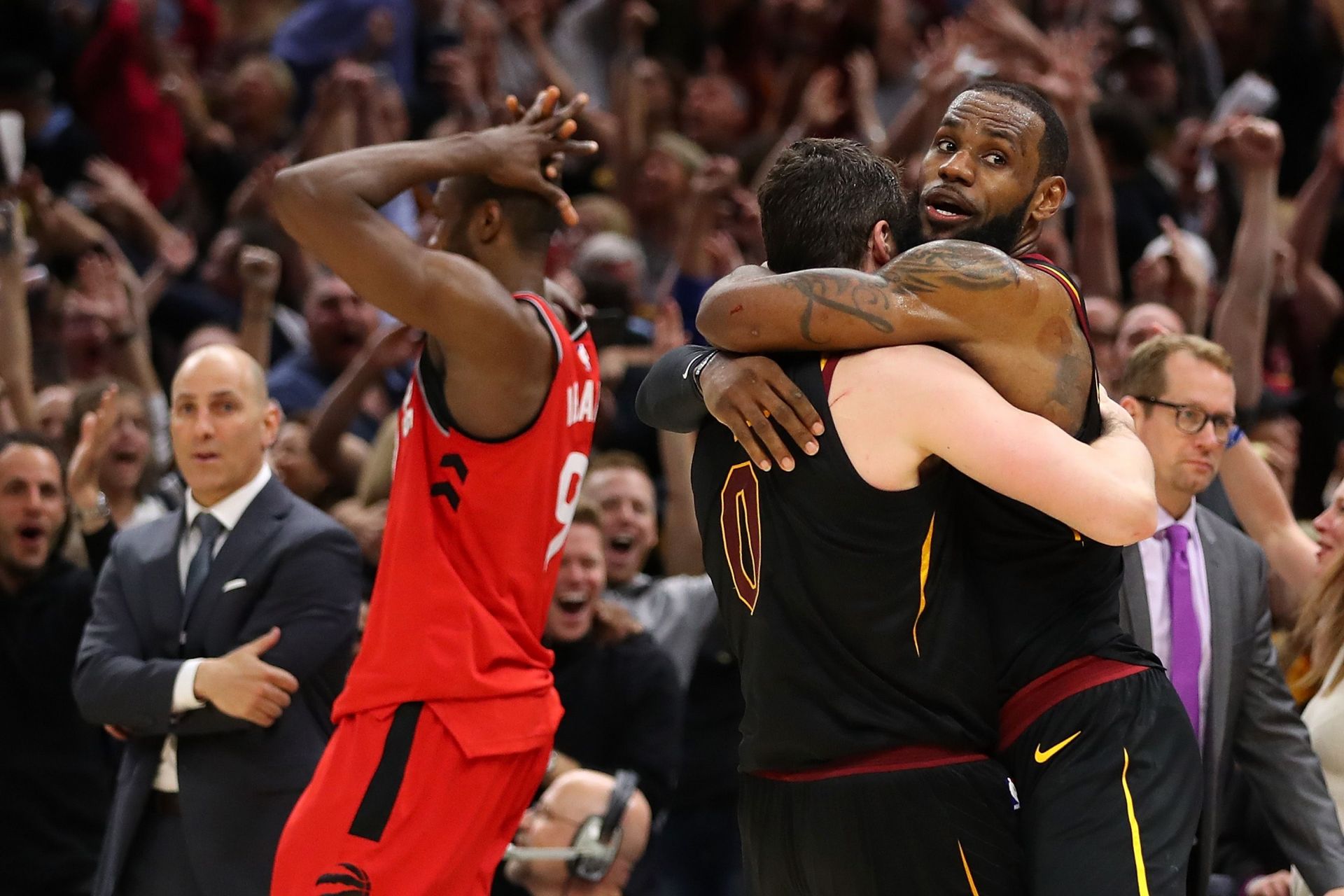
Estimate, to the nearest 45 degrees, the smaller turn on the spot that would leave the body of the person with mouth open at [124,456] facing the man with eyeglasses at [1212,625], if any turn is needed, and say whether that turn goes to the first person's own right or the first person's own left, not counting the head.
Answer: approximately 45° to the first person's own left

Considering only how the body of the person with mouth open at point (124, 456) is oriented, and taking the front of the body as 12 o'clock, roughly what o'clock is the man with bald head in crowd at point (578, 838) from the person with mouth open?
The man with bald head in crowd is roughly at 11 o'clock from the person with mouth open.

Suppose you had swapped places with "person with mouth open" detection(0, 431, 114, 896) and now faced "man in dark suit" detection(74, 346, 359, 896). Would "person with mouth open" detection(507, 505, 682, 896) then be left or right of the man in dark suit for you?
left

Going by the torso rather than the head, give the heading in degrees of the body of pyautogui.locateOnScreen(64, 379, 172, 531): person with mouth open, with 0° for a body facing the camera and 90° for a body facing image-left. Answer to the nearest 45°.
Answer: approximately 0°

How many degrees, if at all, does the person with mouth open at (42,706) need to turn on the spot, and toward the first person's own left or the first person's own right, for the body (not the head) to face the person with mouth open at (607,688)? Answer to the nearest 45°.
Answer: approximately 90° to the first person's own left
